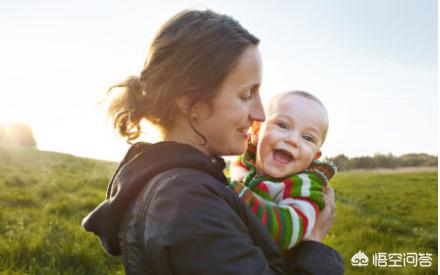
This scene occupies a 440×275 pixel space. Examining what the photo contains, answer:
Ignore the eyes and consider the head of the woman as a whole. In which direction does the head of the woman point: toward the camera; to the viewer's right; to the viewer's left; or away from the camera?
to the viewer's right

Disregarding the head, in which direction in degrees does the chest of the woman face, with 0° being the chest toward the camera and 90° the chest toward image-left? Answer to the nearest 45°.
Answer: approximately 270°
